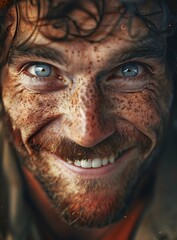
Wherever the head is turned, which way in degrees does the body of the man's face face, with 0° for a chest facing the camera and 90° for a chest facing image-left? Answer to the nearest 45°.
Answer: approximately 0°
